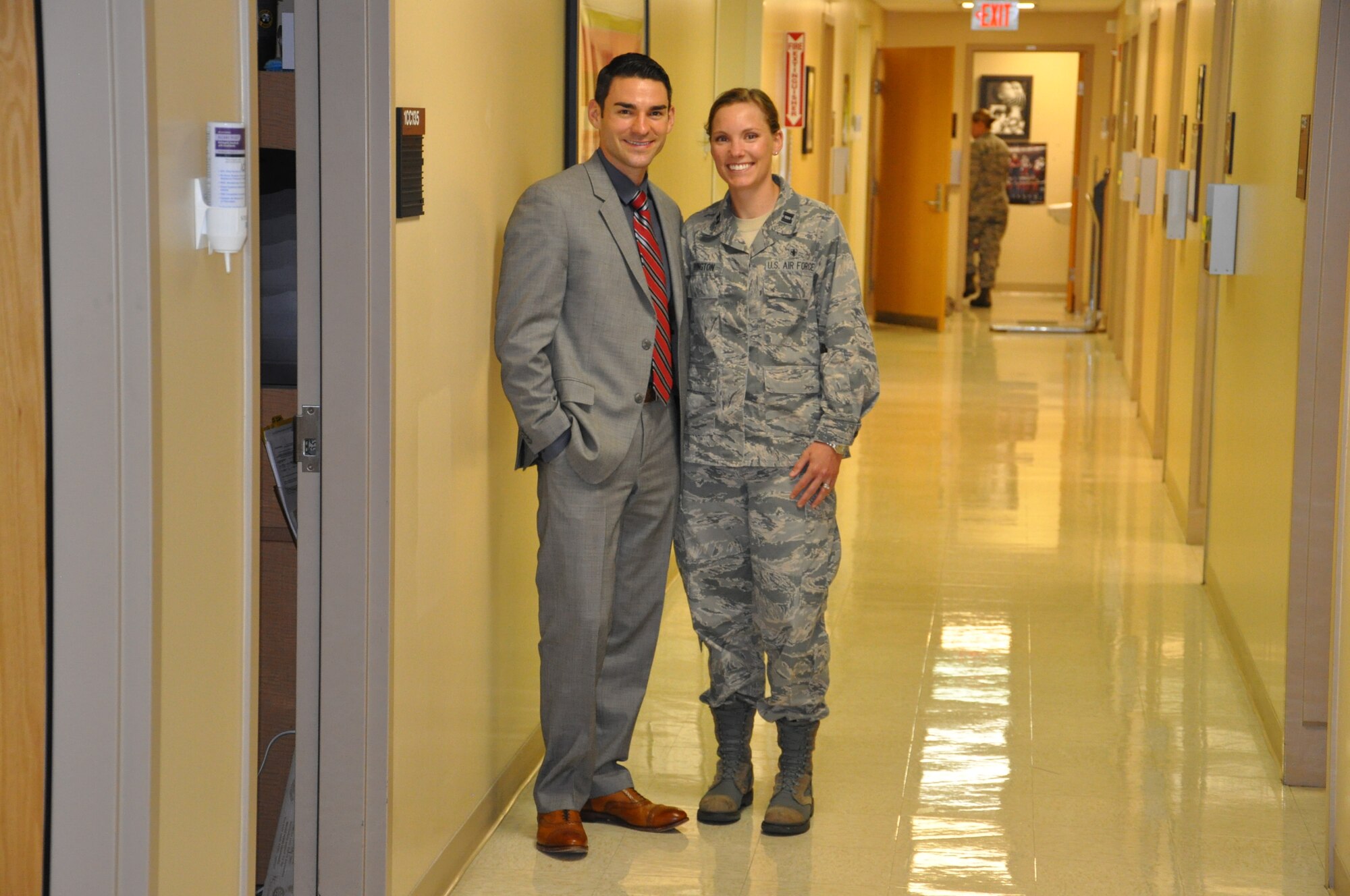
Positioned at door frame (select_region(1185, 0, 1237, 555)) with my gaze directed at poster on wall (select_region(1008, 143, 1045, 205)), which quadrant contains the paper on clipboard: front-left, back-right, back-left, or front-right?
back-left

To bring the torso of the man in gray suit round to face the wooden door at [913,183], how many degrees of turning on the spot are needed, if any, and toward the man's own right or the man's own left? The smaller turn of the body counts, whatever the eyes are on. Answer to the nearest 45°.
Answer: approximately 135° to the man's own left

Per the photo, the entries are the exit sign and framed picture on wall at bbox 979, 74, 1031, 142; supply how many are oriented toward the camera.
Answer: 2

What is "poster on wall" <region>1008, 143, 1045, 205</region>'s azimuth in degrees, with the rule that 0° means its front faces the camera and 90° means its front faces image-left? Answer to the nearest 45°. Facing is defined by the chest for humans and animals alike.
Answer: approximately 0°

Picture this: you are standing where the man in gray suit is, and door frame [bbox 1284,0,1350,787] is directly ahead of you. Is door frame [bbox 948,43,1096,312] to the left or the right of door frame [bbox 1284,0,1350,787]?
left

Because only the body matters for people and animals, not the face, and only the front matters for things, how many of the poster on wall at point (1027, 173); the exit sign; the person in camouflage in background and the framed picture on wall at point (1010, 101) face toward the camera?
3

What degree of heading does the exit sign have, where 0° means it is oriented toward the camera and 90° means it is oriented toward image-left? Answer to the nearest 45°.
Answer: approximately 0°

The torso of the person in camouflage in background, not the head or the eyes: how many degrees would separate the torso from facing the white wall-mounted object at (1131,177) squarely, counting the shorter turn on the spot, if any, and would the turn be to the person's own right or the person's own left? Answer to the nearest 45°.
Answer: approximately 135° to the person's own left

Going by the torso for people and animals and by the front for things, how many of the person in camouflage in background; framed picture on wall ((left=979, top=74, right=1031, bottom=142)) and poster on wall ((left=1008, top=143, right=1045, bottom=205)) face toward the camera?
2

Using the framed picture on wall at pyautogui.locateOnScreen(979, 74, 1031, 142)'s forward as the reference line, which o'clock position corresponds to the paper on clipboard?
The paper on clipboard is roughly at 12 o'clock from the framed picture on wall.
